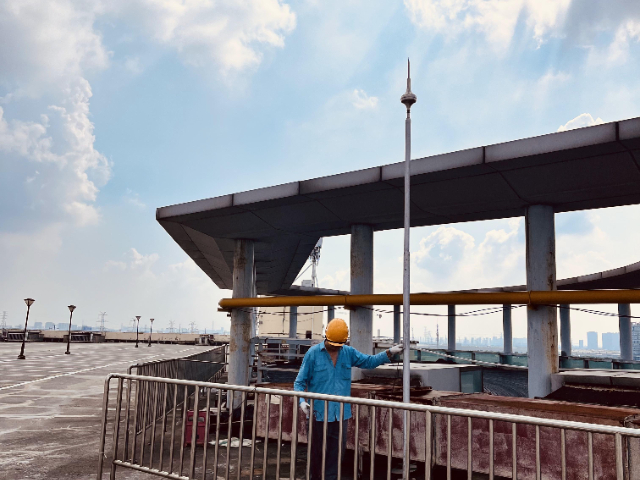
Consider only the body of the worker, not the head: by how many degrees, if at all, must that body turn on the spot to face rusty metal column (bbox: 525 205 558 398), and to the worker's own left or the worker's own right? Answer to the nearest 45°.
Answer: approximately 135° to the worker's own left

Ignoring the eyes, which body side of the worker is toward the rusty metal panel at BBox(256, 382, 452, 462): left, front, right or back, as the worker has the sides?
back

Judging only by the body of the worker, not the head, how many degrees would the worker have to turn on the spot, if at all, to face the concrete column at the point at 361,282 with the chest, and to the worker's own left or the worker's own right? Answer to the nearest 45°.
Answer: approximately 180°

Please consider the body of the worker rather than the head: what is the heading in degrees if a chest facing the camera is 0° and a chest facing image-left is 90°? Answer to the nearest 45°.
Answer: approximately 0°

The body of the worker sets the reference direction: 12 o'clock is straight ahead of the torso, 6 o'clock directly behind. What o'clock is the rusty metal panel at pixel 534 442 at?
The rusty metal panel is roughly at 8 o'clock from the worker.

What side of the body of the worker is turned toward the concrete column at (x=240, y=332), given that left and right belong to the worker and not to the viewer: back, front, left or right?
back

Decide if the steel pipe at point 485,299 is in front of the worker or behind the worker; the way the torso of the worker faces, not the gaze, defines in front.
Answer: behind
